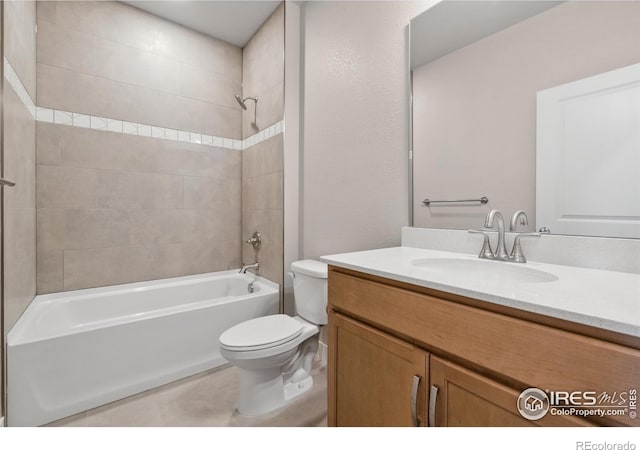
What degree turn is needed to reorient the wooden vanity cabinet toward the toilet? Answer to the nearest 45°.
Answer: approximately 90° to its right

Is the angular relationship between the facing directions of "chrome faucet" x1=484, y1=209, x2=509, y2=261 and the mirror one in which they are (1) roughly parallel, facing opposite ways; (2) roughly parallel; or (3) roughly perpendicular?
roughly parallel

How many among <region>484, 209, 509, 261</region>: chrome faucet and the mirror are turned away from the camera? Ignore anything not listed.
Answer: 0

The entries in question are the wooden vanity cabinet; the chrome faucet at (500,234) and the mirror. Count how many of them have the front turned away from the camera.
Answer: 0

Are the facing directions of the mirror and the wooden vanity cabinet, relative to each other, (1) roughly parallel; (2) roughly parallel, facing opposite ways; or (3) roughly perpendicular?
roughly parallel

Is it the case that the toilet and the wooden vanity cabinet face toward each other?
no

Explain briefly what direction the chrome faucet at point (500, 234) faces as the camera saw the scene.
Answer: facing the viewer and to the left of the viewer

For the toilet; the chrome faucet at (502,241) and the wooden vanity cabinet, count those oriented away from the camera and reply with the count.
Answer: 0

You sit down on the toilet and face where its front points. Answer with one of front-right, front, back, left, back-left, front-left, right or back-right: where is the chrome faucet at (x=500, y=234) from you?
left

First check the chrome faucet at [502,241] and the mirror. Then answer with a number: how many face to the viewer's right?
0

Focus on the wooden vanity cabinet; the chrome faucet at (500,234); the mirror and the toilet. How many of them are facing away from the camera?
0

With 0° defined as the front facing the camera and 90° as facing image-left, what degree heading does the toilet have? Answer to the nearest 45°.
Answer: approximately 45°

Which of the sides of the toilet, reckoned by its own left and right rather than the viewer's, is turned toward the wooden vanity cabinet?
left
